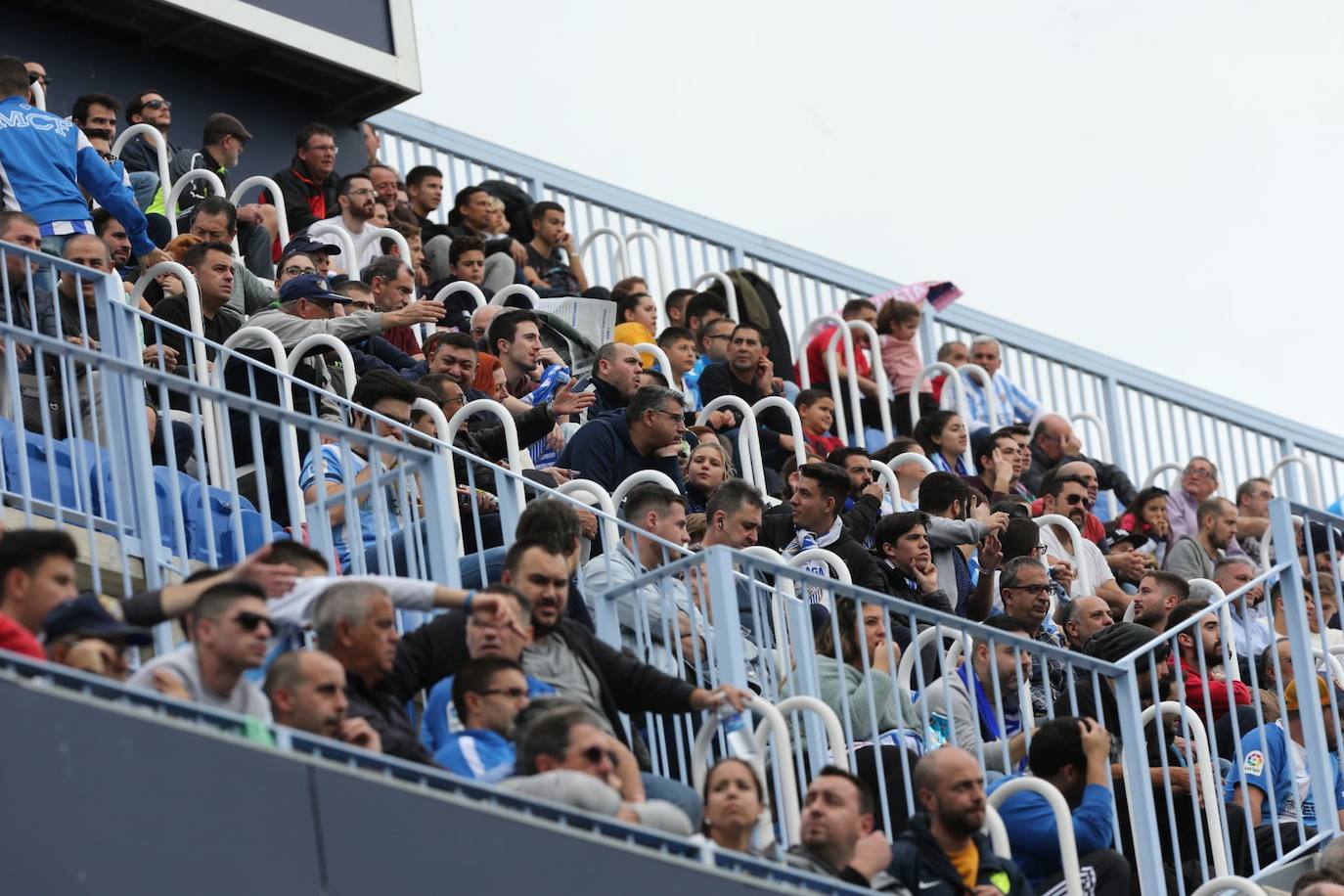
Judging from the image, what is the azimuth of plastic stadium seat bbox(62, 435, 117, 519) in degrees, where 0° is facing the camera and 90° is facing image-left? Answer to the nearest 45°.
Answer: approximately 315°

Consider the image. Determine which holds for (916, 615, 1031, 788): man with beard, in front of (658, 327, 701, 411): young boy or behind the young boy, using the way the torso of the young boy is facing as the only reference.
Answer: in front

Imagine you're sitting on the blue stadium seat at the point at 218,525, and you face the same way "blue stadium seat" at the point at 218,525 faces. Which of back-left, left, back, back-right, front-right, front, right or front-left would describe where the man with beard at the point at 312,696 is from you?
front-right

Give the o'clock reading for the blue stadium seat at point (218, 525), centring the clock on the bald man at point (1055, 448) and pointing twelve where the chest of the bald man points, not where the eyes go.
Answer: The blue stadium seat is roughly at 2 o'clock from the bald man.

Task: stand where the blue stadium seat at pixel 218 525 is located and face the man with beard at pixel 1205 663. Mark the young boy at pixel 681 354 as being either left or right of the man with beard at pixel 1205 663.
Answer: left

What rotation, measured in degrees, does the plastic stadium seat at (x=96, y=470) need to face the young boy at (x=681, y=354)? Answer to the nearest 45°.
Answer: approximately 90° to its left

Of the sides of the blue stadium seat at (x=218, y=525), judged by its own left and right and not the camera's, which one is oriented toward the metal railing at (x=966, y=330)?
left

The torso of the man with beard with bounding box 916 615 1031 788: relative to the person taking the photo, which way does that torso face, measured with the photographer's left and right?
facing the viewer and to the right of the viewer

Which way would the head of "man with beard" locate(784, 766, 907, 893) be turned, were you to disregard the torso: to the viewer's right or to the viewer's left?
to the viewer's left

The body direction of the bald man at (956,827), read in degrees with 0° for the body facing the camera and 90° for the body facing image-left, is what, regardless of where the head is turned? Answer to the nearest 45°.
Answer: approximately 315°
